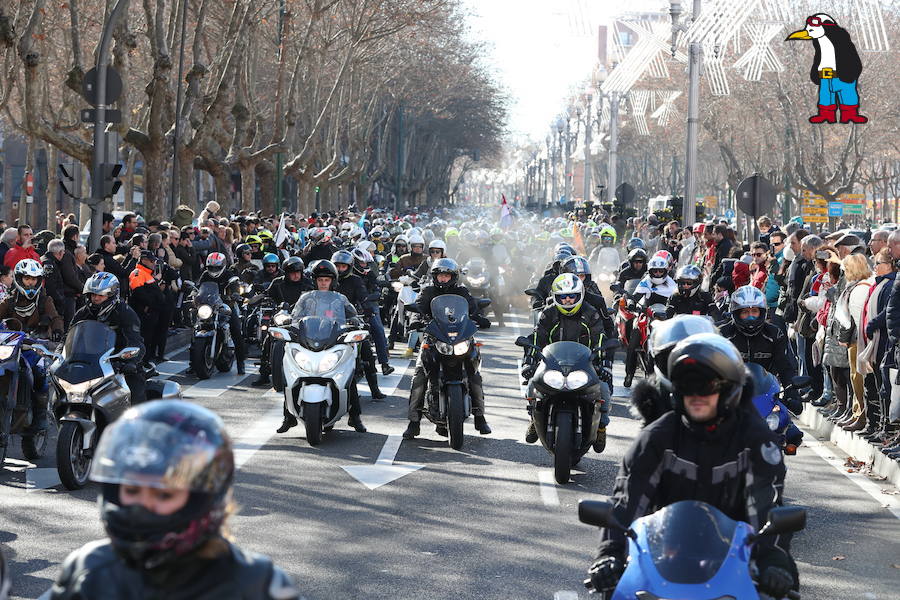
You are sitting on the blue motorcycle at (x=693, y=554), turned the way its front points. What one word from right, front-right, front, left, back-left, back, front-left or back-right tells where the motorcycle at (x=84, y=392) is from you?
back-right

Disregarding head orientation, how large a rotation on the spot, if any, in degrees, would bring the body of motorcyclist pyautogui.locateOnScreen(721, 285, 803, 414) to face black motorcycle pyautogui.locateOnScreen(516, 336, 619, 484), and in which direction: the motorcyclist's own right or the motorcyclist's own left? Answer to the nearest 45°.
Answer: approximately 90° to the motorcyclist's own right

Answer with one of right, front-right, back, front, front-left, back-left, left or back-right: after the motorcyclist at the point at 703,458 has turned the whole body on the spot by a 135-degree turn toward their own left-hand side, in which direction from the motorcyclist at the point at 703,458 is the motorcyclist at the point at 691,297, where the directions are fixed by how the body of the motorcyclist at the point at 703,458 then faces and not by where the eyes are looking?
front-left

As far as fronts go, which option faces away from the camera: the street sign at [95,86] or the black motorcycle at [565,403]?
the street sign

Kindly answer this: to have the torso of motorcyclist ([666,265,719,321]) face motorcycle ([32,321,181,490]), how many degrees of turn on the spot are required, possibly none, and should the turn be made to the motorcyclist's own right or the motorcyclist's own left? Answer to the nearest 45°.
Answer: approximately 45° to the motorcyclist's own right

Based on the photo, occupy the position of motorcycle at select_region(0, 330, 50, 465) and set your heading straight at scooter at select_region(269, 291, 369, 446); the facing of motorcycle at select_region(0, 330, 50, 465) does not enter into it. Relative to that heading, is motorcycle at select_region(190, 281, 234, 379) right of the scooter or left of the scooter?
left

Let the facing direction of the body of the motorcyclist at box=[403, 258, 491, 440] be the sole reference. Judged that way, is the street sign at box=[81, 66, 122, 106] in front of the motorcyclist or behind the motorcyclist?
behind

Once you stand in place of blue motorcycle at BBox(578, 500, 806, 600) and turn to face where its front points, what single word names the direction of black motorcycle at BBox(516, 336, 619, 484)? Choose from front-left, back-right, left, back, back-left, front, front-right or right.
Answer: back
